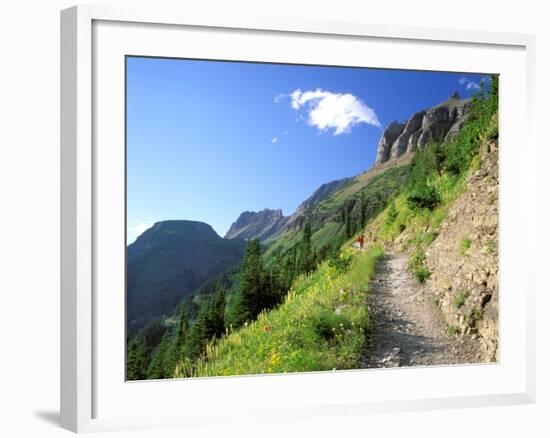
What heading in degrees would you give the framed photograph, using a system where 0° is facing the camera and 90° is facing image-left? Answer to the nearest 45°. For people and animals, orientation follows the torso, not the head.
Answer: approximately 315°
